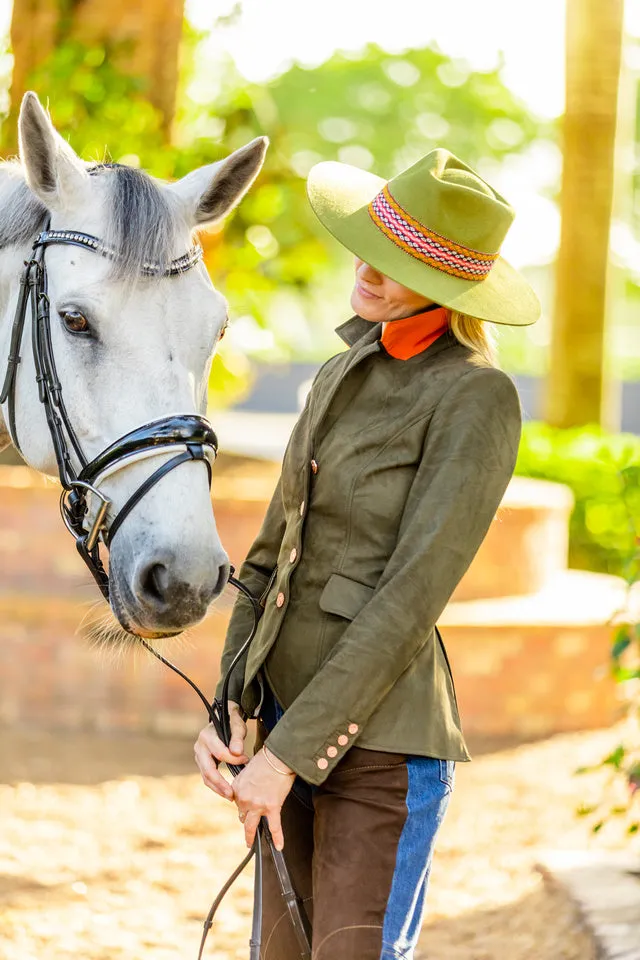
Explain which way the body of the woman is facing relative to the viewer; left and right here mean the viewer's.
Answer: facing the viewer and to the left of the viewer

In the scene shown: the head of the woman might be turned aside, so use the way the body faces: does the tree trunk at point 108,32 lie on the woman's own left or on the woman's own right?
on the woman's own right

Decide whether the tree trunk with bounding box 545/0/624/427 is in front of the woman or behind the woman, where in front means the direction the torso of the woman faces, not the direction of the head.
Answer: behind
